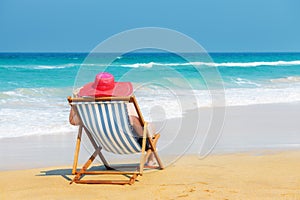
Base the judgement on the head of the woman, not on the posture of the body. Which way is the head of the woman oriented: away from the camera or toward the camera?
away from the camera

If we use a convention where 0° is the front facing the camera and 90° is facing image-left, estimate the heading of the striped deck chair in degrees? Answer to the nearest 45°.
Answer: approximately 225°
